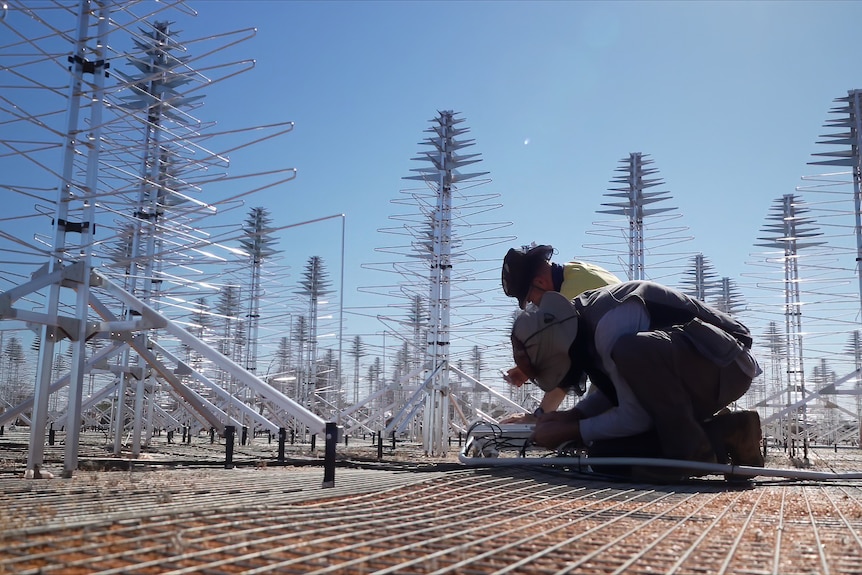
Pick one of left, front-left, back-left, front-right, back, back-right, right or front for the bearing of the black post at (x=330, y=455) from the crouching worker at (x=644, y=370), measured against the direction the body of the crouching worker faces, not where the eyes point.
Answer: front-left

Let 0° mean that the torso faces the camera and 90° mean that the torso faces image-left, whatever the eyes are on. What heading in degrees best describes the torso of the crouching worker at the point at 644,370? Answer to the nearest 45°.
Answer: approximately 90°

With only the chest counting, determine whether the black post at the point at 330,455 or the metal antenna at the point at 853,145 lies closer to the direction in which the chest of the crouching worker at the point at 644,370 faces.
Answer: the black post

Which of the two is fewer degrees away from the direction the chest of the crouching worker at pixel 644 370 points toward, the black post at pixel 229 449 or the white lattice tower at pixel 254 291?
the black post

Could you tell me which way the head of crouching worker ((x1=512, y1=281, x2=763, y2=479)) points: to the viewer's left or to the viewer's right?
to the viewer's left

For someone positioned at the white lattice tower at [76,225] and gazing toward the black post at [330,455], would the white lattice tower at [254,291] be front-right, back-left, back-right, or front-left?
back-left

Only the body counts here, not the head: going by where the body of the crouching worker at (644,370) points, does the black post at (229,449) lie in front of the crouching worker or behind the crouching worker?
in front

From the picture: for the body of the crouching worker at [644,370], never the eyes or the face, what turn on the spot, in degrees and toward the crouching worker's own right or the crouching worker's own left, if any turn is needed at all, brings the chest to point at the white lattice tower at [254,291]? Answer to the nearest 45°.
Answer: approximately 45° to the crouching worker's own right

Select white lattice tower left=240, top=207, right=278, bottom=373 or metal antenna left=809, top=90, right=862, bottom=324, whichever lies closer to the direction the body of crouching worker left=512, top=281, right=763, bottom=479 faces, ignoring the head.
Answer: the white lattice tower

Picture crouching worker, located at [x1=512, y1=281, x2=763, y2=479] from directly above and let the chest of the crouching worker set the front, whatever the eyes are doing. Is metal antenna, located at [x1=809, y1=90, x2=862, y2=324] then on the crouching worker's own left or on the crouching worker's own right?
on the crouching worker's own right

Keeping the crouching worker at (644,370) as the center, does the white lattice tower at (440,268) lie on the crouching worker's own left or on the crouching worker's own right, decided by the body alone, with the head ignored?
on the crouching worker's own right

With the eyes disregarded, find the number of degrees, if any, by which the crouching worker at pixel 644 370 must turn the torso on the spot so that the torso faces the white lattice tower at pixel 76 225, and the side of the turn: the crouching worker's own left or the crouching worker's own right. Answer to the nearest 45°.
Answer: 0° — they already face it
